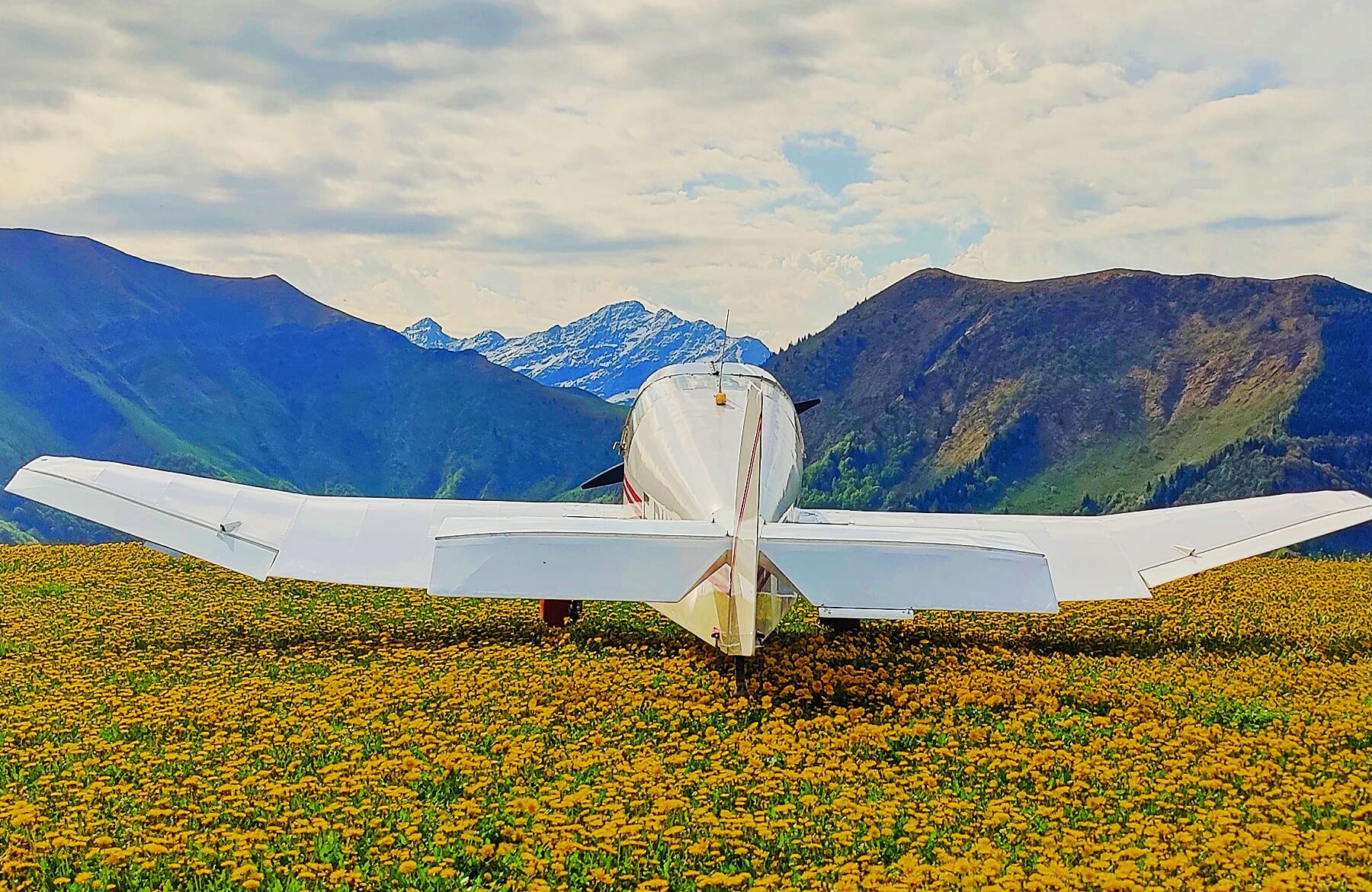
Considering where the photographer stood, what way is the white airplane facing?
facing away from the viewer
